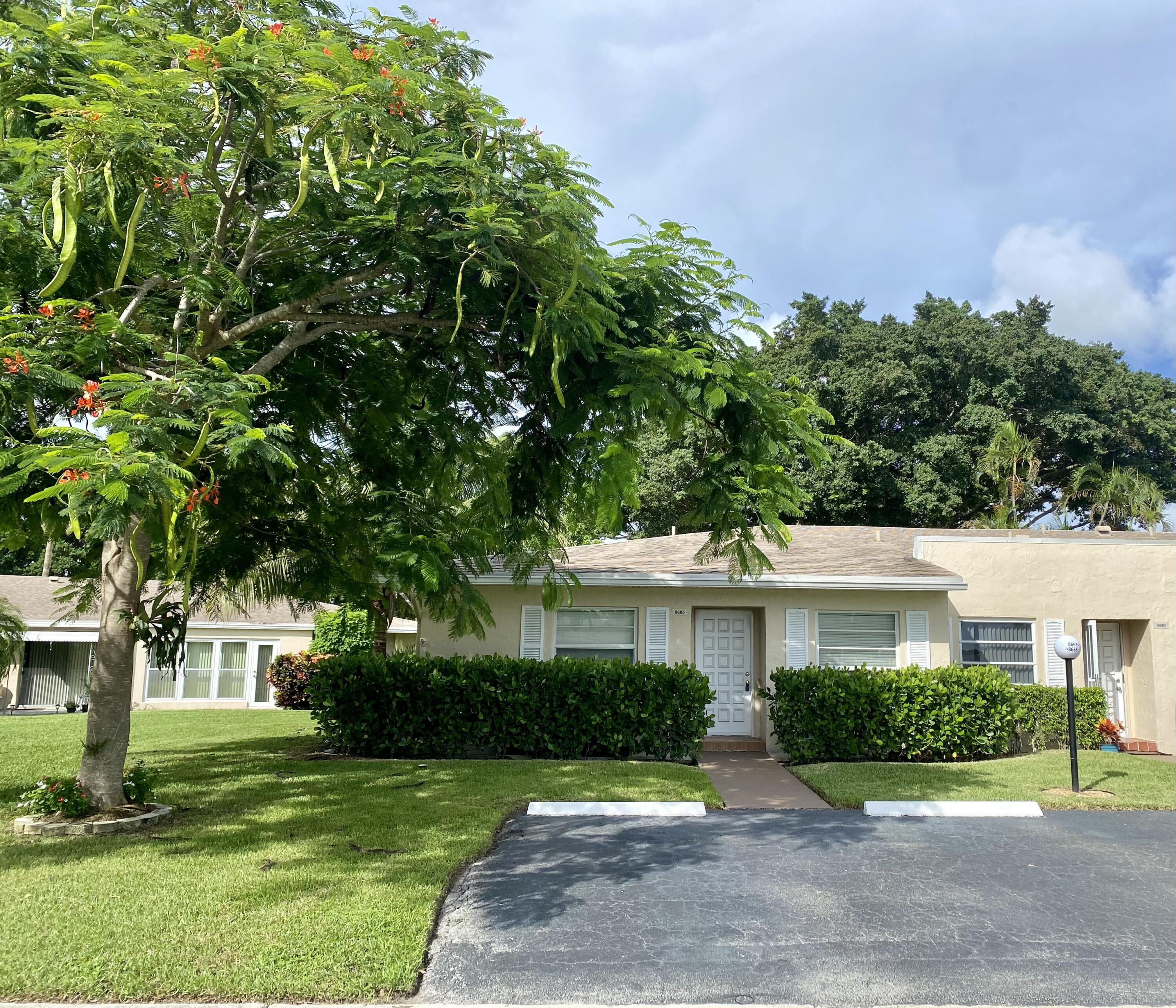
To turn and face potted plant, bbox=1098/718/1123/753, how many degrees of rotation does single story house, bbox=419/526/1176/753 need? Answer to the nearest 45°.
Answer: approximately 90° to its left

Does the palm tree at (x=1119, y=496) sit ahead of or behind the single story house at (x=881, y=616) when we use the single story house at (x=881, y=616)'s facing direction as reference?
behind

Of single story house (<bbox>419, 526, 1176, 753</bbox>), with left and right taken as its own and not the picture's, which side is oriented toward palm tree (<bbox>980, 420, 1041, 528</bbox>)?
back

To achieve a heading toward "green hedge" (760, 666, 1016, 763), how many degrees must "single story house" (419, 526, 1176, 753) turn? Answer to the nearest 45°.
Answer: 0° — it already faces it

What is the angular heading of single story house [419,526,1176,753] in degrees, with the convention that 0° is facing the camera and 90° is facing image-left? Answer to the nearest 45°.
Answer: approximately 0°

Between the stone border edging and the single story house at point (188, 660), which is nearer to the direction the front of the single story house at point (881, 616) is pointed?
the stone border edging

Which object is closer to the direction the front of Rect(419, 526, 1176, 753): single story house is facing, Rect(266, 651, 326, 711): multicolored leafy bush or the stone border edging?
the stone border edging

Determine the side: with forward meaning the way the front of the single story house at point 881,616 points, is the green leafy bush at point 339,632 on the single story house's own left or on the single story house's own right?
on the single story house's own right
